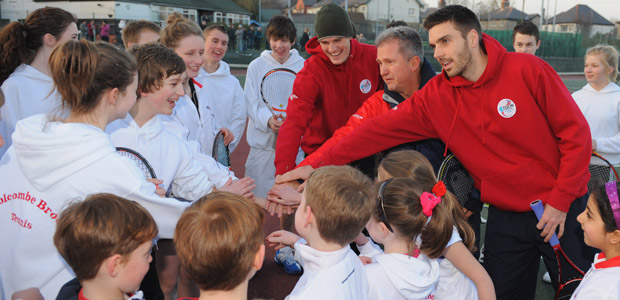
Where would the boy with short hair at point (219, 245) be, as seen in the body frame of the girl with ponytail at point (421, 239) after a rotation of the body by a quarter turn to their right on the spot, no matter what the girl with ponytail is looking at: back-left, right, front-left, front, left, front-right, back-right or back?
back

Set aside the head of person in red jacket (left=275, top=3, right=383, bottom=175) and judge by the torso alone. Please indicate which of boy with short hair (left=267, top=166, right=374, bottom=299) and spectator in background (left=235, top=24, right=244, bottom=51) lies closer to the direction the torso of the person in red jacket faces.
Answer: the boy with short hair

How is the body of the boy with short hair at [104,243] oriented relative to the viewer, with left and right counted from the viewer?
facing away from the viewer and to the right of the viewer

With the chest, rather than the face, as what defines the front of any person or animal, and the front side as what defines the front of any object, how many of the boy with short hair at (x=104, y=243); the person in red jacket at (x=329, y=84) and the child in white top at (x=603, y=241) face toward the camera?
1

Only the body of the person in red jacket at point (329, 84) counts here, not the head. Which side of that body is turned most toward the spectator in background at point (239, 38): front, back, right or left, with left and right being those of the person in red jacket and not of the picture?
back

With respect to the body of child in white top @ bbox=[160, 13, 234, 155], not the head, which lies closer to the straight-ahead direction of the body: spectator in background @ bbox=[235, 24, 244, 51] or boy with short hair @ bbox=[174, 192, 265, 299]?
the boy with short hair

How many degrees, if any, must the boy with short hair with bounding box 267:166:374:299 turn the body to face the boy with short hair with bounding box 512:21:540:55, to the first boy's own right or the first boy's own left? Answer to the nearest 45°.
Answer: approximately 90° to the first boy's own right

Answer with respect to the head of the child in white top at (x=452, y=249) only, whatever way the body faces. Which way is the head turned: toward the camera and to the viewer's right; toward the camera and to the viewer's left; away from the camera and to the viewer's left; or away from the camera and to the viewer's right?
away from the camera and to the viewer's left

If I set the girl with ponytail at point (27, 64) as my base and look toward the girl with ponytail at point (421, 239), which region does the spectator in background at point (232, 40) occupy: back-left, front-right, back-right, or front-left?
back-left

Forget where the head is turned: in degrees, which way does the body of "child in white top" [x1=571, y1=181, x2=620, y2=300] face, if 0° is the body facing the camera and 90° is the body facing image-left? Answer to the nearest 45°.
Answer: approximately 90°

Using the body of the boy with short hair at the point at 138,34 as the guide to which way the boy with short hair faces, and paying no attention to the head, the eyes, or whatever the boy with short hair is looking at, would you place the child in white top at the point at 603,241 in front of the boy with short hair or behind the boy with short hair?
in front

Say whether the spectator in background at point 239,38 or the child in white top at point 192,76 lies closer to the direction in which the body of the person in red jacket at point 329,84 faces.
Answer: the child in white top

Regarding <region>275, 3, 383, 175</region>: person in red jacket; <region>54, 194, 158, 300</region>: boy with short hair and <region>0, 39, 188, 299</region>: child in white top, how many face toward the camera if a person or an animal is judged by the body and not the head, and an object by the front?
1

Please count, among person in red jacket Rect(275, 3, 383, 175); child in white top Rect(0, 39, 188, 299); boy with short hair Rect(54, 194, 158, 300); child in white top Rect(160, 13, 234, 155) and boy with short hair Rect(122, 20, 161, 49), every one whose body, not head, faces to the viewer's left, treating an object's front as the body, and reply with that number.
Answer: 0

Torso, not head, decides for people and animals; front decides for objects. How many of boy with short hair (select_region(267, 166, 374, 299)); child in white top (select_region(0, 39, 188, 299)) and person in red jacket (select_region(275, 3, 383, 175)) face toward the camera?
1

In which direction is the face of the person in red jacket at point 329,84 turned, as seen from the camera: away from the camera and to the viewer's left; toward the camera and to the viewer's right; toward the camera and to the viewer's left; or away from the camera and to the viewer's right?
toward the camera and to the viewer's left

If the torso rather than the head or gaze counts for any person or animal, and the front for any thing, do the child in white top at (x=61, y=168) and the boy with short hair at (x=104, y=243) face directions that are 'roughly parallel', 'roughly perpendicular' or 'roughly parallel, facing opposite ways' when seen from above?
roughly parallel

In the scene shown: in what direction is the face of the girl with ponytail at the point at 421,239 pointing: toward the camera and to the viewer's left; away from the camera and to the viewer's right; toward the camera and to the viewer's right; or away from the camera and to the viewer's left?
away from the camera and to the viewer's left
